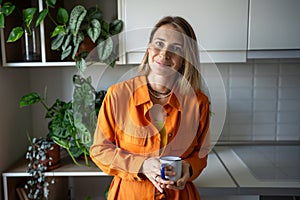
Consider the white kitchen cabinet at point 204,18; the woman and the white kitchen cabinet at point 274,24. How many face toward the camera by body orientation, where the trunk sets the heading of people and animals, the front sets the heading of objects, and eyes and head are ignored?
3

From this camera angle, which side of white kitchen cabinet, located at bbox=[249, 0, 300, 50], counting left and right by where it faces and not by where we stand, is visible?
front

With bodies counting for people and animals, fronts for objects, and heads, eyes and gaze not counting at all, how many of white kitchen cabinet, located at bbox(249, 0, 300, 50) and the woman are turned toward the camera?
2

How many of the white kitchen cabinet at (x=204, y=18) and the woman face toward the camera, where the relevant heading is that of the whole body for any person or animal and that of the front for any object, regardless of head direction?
2

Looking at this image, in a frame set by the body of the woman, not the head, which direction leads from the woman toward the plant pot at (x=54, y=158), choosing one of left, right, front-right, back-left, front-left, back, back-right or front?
back-right

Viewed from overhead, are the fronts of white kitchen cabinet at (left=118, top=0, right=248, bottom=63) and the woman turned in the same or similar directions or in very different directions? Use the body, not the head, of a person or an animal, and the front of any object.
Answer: same or similar directions

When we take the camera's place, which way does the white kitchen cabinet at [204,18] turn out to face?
facing the viewer

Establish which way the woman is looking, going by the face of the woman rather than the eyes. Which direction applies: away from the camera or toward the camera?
toward the camera

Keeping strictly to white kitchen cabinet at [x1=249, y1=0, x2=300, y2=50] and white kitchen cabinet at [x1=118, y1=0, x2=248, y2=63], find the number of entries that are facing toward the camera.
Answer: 2

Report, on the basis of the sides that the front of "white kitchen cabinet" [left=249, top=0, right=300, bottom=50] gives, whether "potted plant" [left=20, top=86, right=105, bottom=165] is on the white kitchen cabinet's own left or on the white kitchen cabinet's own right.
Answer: on the white kitchen cabinet's own right
